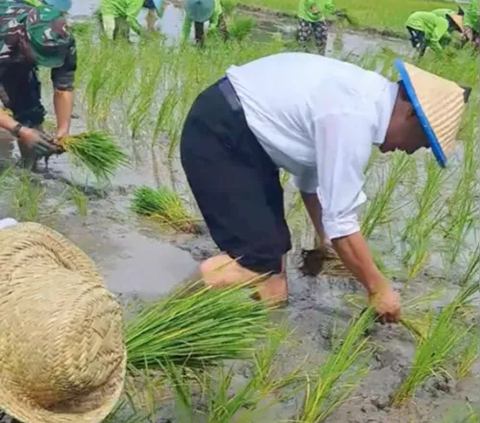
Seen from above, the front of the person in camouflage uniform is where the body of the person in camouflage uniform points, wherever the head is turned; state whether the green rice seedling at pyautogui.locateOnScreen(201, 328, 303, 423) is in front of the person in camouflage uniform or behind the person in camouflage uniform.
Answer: in front

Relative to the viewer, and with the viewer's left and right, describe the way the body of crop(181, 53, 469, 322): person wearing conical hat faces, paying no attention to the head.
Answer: facing to the right of the viewer

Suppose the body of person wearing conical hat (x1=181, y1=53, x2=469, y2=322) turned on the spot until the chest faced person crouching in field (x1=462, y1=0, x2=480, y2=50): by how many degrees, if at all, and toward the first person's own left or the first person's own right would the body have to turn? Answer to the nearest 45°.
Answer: approximately 90° to the first person's own left

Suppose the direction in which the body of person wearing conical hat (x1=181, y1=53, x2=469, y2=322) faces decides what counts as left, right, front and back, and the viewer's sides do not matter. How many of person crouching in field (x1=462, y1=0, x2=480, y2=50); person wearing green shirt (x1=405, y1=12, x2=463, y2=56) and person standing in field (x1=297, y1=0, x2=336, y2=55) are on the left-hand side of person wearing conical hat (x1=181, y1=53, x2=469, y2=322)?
3

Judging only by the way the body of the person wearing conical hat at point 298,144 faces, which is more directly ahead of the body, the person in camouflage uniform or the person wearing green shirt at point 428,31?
the person wearing green shirt

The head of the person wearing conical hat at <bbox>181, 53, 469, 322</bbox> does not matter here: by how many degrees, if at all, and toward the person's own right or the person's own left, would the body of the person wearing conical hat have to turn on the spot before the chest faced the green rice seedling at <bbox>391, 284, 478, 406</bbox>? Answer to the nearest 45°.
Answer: approximately 45° to the person's own right

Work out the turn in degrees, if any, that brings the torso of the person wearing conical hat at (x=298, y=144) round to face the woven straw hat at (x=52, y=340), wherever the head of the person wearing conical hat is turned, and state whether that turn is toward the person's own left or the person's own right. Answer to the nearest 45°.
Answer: approximately 90° to the person's own right
